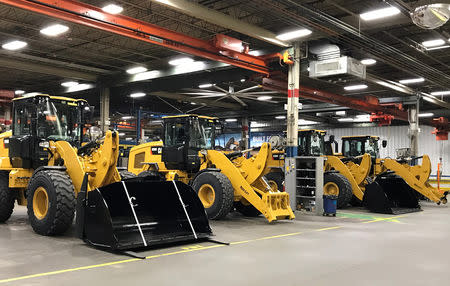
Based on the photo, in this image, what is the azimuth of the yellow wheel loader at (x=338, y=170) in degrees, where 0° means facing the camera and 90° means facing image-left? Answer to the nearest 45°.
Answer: approximately 315°

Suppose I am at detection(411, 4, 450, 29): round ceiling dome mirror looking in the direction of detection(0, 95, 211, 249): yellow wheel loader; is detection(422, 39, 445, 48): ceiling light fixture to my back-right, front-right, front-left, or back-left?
back-right

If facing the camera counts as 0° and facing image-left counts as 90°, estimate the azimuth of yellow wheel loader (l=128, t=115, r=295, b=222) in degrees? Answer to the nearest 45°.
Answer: approximately 315°

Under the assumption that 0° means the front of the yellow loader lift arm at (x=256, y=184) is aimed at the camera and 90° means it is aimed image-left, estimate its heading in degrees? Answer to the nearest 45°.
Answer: approximately 315°

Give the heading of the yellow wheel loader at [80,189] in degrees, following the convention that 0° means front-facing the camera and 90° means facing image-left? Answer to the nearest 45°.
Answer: approximately 315°

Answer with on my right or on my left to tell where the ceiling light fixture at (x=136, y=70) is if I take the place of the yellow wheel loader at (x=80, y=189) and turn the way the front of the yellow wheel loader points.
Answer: on my left
